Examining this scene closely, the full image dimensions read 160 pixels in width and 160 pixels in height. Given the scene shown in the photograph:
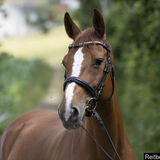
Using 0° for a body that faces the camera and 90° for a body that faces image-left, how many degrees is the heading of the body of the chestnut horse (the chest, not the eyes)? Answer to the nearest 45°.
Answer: approximately 315°
